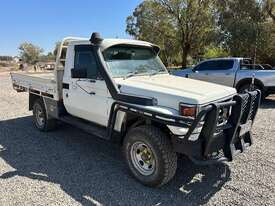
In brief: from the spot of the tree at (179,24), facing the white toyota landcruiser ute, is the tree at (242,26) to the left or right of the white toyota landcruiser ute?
left

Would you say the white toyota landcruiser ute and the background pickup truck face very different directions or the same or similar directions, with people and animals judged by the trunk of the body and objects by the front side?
very different directions

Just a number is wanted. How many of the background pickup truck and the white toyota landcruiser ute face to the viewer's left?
1

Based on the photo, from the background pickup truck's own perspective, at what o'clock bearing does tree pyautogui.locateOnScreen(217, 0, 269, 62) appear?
The tree is roughly at 3 o'clock from the background pickup truck.

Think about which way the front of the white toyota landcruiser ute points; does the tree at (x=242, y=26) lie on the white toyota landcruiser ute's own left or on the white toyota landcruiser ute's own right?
on the white toyota landcruiser ute's own left

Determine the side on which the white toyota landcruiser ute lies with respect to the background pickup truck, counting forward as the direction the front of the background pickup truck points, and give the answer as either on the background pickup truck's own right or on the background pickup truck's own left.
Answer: on the background pickup truck's own left

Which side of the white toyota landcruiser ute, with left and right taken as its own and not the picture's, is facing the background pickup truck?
left

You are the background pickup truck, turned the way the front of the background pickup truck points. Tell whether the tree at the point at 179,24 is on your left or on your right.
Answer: on your right

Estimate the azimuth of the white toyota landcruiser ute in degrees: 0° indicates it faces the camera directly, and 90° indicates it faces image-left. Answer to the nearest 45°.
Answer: approximately 315°

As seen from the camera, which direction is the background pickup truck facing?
to the viewer's left
